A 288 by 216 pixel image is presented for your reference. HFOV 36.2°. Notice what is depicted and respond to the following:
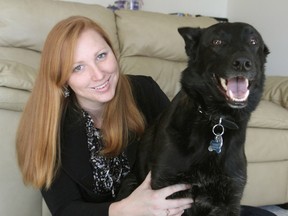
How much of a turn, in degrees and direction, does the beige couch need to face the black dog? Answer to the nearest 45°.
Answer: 0° — it already faces it

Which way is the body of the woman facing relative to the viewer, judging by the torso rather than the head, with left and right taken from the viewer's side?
facing the viewer and to the right of the viewer

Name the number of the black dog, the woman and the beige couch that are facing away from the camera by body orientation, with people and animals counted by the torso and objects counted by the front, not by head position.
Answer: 0

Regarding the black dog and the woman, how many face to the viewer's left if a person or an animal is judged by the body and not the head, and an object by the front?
0

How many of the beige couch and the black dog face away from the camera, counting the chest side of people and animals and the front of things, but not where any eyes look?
0

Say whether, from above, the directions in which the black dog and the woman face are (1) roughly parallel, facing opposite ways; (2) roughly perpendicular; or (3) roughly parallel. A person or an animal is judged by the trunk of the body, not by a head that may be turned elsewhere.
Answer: roughly parallel

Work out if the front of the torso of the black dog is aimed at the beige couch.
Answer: no

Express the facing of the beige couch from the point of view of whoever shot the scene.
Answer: facing the viewer
